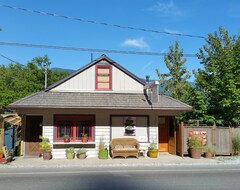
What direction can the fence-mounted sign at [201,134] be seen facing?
toward the camera

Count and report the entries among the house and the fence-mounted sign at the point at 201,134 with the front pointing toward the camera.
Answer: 2

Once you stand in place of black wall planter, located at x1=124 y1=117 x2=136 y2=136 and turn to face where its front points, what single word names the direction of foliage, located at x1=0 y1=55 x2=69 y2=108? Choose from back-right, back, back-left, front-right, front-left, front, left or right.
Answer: back-right

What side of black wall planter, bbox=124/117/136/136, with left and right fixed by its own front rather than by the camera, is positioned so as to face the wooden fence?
left

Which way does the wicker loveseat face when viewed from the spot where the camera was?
facing the viewer

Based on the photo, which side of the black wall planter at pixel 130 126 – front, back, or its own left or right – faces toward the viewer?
front

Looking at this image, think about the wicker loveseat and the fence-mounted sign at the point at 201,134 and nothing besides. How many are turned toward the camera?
2

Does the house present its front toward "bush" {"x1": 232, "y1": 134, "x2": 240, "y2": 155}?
no

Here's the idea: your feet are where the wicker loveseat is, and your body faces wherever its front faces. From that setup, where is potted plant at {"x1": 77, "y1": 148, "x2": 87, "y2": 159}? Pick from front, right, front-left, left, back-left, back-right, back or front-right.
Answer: right

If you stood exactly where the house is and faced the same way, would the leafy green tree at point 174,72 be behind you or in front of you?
behind

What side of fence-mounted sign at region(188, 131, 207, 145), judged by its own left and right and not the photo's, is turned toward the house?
right

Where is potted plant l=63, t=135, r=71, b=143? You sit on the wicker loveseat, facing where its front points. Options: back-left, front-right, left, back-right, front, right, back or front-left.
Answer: right

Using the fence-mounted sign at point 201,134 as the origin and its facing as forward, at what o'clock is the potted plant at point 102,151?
The potted plant is roughly at 2 o'clock from the fence-mounted sign.

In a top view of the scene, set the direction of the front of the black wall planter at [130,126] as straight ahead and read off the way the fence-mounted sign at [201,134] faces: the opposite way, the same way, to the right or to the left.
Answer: the same way

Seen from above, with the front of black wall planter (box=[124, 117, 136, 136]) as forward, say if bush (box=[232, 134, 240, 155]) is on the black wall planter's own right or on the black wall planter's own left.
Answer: on the black wall planter's own left

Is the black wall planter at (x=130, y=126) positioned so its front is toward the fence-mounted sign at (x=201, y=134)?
no

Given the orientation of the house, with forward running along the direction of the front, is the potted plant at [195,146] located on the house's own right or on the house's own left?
on the house's own left

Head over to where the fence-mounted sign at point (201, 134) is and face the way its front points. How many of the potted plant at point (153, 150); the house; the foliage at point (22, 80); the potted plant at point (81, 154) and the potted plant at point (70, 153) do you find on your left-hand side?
0
